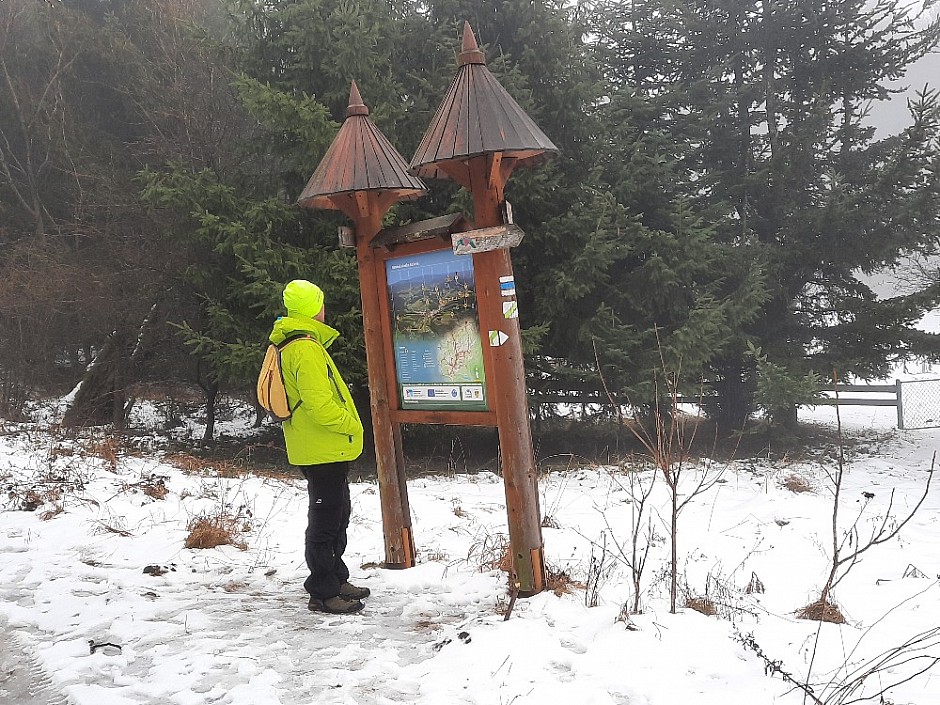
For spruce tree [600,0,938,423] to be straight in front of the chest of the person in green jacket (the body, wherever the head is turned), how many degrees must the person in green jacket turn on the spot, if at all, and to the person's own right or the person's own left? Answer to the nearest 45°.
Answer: approximately 45° to the person's own left

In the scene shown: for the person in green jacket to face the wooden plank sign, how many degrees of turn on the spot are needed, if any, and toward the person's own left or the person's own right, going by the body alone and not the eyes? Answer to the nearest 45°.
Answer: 0° — they already face it

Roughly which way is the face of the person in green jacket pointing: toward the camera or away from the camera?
away from the camera

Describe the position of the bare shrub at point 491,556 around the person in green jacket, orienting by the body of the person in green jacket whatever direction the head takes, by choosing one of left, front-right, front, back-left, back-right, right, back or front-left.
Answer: front-left

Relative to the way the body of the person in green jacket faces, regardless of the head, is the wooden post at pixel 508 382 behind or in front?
in front

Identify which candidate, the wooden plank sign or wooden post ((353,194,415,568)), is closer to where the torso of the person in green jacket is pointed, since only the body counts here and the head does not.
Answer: the wooden plank sign

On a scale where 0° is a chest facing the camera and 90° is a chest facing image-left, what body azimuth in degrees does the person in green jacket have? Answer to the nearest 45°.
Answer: approximately 270°

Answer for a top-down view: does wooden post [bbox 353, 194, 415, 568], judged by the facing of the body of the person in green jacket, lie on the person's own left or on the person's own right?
on the person's own left
